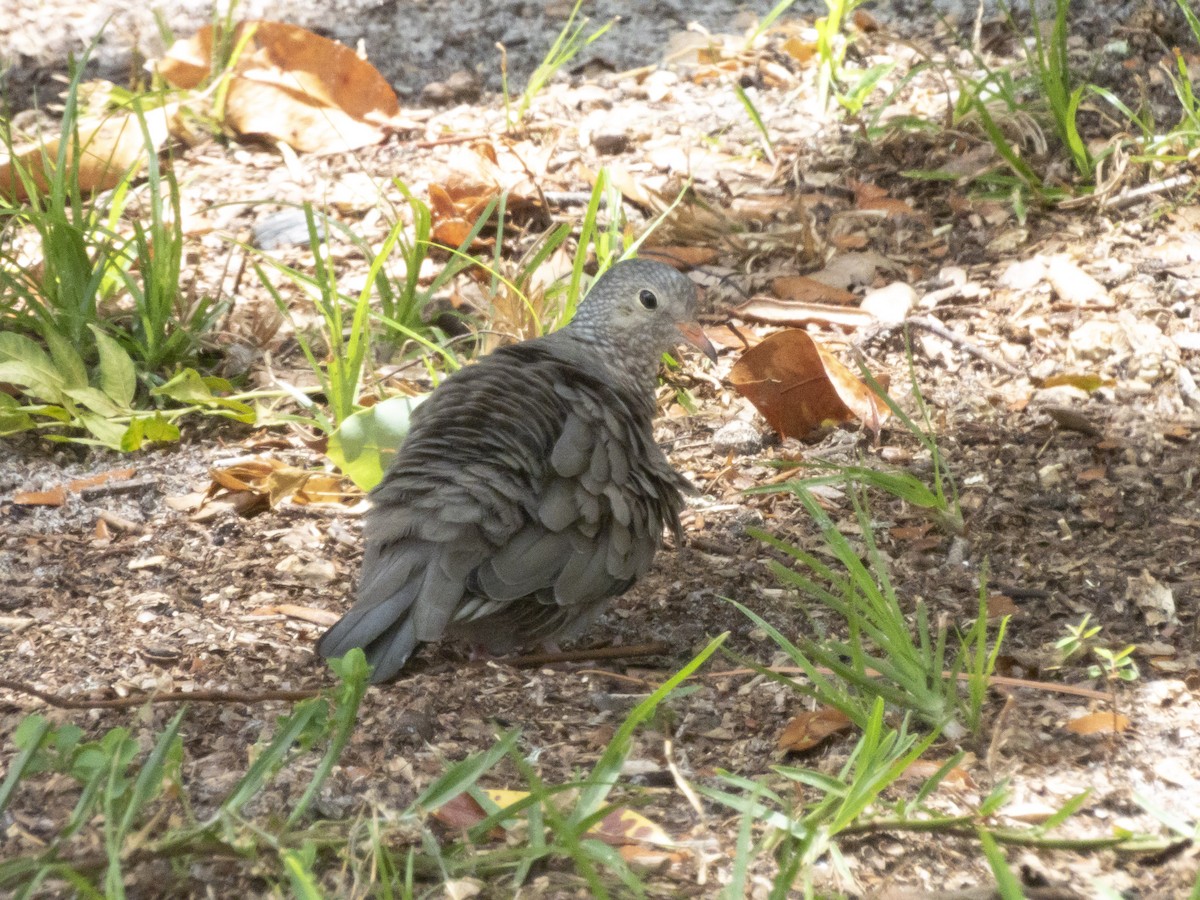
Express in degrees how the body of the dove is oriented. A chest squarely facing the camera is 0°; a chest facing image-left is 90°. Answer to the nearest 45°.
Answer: approximately 225°

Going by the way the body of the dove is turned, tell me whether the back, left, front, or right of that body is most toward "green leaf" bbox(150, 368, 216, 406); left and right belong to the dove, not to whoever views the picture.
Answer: left

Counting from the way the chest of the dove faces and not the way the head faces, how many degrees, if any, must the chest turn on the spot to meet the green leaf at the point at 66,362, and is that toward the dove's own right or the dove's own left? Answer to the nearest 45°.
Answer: approximately 90° to the dove's own left

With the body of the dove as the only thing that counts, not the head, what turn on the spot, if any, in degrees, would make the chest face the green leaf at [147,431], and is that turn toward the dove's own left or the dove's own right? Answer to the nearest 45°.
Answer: approximately 90° to the dove's own left

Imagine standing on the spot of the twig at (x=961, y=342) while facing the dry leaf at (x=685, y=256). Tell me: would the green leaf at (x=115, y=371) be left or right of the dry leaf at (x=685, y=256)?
left

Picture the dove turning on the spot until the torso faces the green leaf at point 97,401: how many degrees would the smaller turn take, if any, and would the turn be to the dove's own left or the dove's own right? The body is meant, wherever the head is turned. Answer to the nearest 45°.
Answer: approximately 90° to the dove's own left

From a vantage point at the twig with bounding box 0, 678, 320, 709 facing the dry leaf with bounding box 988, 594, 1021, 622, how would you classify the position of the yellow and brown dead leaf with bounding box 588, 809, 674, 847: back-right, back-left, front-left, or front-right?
front-right

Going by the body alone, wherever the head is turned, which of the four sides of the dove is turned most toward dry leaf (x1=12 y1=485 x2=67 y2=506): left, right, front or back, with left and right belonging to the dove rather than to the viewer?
left

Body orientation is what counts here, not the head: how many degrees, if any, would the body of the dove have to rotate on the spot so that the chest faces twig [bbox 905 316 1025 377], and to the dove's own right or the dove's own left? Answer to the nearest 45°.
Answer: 0° — it already faces it

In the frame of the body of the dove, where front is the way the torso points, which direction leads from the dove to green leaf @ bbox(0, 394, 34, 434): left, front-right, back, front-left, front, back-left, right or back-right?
left

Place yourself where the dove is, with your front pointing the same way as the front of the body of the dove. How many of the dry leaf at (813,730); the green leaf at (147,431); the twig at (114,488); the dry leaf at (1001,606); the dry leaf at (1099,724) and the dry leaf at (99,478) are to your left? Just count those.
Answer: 3

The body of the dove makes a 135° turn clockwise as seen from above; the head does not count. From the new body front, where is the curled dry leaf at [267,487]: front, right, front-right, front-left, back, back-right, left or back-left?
back-right

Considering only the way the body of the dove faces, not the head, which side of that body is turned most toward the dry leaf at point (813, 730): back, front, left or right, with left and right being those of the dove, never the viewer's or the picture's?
right

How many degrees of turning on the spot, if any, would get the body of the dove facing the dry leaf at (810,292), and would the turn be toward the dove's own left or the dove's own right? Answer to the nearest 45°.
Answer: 0° — it already faces it
